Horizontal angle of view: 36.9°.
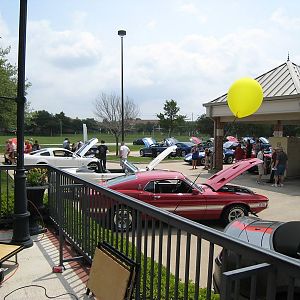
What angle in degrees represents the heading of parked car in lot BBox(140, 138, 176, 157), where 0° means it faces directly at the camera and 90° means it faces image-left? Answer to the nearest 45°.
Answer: approximately 45°

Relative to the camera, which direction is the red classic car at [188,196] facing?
to the viewer's right

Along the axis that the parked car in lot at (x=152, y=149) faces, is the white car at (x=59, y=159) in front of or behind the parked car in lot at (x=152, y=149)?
in front

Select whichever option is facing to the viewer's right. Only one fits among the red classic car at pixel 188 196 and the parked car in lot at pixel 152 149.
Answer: the red classic car

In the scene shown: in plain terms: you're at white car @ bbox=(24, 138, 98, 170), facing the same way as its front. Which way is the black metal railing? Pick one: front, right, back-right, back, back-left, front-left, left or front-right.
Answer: right

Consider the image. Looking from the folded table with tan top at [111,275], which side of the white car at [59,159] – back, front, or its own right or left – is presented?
right

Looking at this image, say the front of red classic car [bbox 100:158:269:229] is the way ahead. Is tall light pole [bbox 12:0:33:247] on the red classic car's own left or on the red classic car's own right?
on the red classic car's own right

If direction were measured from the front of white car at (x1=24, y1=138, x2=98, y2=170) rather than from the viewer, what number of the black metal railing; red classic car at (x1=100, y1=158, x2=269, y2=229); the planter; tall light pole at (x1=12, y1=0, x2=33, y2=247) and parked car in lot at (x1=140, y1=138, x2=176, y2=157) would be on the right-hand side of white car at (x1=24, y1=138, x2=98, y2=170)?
4

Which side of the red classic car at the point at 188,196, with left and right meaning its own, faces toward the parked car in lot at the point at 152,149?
left

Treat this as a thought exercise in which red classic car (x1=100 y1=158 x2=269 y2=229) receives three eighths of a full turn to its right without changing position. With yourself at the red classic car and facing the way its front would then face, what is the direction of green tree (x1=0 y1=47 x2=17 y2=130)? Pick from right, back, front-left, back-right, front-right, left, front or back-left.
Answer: right

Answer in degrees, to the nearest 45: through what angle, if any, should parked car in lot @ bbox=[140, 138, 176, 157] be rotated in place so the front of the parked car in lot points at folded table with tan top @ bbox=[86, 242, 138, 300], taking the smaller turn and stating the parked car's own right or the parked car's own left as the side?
approximately 45° to the parked car's own left

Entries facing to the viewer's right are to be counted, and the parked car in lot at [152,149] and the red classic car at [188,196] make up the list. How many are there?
1

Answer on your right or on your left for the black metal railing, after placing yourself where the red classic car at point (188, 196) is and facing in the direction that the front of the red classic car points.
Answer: on your right

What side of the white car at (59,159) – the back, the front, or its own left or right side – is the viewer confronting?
right

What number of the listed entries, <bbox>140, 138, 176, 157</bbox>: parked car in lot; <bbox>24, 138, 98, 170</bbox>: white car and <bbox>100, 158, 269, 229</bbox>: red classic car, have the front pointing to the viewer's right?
2

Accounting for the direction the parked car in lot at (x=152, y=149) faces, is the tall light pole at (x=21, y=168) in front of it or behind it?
in front
